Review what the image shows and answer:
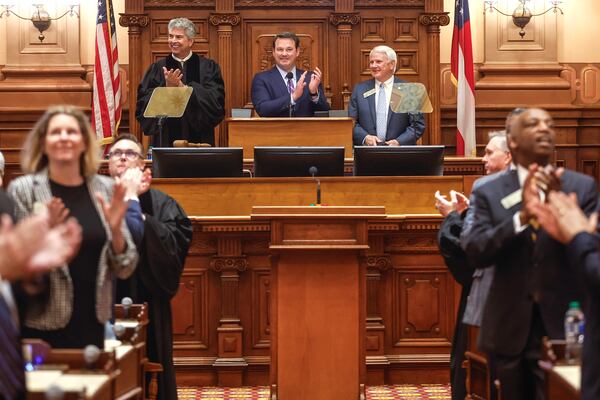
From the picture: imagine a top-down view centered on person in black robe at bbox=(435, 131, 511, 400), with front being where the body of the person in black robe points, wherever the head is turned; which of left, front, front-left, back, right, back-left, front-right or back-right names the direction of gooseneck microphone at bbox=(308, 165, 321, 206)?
front-right

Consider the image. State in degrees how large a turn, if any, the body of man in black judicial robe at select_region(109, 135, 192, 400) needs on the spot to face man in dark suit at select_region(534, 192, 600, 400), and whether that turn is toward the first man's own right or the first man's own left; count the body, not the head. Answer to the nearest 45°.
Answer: approximately 90° to the first man's own left

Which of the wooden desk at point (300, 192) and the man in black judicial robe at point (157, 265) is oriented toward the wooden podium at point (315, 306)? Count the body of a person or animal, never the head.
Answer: the wooden desk

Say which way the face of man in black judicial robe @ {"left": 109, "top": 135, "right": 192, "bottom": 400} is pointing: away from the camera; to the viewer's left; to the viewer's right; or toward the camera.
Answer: toward the camera

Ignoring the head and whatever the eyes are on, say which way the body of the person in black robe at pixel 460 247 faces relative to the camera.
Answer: to the viewer's left

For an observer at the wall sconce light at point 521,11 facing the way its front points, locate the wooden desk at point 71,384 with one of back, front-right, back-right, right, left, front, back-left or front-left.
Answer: front

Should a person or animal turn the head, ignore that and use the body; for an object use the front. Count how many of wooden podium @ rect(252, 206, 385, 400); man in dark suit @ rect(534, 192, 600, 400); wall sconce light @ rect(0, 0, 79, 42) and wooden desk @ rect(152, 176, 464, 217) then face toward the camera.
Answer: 3

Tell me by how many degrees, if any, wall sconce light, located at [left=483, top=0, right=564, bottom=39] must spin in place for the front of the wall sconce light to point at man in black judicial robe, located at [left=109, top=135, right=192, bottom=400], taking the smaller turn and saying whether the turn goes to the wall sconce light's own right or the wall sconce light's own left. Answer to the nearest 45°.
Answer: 0° — it already faces them

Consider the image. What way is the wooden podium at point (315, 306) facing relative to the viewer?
toward the camera

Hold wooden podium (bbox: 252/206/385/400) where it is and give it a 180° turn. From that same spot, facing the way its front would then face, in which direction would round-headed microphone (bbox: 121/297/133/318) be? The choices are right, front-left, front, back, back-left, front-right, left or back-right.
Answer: back-left

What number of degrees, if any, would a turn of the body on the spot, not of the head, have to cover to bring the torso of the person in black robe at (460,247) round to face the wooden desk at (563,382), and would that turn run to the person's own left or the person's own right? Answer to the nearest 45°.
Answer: approximately 90° to the person's own left

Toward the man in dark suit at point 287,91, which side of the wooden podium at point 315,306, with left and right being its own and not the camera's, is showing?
back

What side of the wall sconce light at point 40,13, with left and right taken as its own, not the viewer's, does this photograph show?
front

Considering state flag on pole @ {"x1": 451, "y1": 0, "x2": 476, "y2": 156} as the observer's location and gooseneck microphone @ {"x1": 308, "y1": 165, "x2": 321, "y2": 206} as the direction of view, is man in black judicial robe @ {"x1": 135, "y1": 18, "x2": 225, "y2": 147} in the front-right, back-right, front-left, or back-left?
front-right

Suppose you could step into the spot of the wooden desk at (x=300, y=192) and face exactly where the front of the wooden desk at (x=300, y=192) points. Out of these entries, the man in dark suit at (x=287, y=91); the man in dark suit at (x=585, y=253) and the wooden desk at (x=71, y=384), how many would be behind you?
1

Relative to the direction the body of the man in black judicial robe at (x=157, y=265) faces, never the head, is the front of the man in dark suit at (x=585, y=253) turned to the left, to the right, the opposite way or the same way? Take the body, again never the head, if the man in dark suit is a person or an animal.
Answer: to the right
